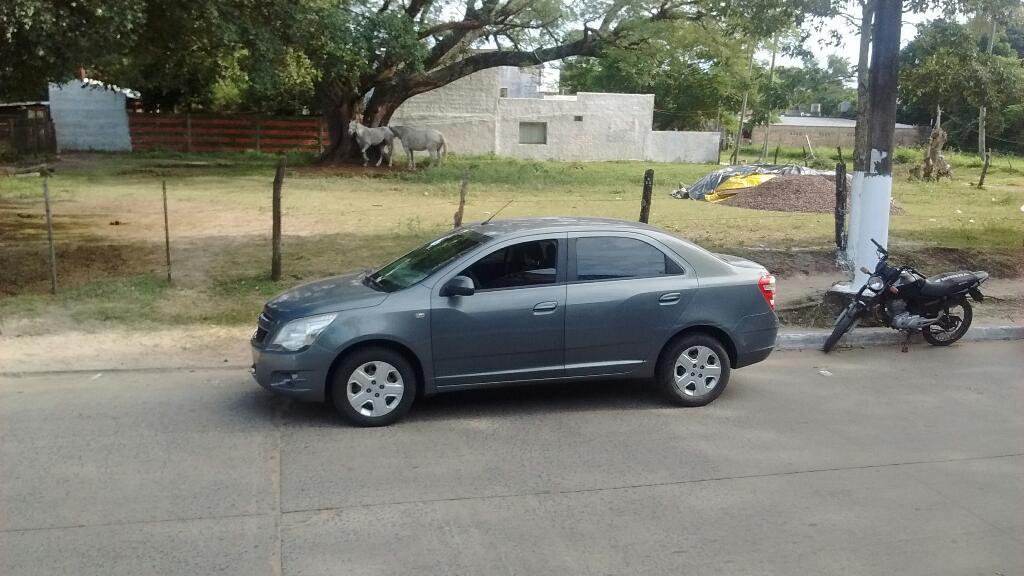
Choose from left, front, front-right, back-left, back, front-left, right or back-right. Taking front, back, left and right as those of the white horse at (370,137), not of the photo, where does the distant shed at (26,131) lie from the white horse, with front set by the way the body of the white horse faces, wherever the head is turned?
front

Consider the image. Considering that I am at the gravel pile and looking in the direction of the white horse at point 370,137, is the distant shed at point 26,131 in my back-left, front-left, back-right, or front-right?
front-left

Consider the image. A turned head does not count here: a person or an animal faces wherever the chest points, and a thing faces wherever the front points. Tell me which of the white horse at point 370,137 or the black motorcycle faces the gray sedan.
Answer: the black motorcycle

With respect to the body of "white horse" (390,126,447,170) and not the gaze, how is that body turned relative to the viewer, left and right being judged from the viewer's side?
facing to the left of the viewer

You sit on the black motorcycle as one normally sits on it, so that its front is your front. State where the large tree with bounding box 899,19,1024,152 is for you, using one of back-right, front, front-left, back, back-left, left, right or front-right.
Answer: back-right

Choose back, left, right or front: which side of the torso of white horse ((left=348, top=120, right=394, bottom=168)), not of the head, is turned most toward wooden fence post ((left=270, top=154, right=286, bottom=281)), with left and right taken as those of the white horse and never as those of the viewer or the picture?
left

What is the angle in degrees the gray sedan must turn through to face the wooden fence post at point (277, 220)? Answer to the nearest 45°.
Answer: approximately 45° to its right

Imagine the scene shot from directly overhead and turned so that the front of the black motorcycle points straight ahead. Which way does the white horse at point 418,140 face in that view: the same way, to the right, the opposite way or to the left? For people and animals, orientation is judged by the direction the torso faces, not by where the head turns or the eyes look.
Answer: the same way

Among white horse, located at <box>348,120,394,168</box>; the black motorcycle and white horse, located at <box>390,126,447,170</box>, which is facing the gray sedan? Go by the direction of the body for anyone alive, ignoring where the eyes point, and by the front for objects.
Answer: the black motorcycle

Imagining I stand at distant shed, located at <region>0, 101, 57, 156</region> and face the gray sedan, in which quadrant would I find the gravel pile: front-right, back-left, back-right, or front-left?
front-left

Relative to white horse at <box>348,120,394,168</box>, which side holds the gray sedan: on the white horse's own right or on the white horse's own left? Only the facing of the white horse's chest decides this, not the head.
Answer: on the white horse's own left

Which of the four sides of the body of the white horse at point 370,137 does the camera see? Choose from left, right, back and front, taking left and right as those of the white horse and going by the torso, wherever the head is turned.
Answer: left

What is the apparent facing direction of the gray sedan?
to the viewer's left

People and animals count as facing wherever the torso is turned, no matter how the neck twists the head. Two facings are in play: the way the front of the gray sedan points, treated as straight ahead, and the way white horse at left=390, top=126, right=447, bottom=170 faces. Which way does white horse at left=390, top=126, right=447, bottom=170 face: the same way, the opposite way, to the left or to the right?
the same way

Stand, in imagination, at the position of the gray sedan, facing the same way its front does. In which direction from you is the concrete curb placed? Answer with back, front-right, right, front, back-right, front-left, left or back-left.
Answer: back-right

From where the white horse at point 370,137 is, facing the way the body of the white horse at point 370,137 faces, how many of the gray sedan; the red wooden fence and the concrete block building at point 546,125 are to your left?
1

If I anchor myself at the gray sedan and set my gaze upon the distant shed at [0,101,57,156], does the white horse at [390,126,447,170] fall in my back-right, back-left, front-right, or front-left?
front-right

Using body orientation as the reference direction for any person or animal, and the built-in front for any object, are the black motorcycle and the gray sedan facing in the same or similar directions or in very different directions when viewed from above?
same or similar directions

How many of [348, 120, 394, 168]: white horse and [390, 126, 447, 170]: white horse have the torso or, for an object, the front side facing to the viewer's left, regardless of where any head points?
2
